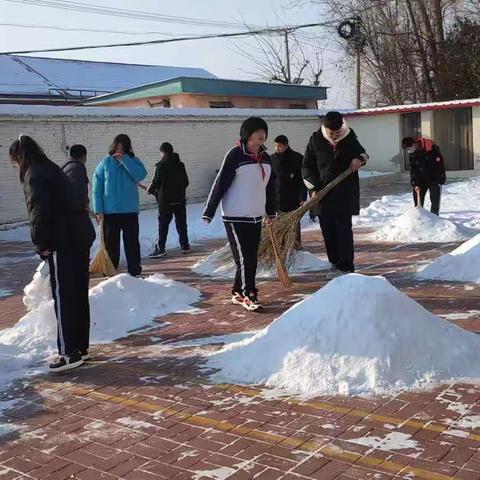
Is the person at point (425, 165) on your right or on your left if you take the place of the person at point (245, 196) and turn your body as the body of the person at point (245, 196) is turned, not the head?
on your left

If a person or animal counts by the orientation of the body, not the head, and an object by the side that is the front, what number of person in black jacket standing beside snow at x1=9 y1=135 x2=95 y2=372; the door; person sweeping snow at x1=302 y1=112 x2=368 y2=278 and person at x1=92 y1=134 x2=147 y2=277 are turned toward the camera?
3

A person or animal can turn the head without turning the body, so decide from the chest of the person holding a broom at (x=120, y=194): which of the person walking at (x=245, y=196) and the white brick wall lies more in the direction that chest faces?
the person walking

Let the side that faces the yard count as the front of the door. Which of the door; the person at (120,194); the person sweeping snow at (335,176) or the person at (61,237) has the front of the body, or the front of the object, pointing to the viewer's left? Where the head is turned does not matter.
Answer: the person at (61,237)

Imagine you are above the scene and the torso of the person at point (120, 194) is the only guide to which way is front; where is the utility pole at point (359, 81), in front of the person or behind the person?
behind

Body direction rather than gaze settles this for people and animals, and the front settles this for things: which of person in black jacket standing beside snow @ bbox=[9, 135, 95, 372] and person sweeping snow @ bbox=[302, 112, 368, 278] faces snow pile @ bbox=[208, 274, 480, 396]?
person sweeping snow @ bbox=[302, 112, 368, 278]

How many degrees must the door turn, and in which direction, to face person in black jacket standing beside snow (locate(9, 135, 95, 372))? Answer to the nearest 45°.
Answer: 0° — it already faces them

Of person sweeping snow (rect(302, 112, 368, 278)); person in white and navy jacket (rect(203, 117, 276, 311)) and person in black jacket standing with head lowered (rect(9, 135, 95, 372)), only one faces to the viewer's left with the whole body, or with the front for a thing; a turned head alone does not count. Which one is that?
person in black jacket standing with head lowered (rect(9, 135, 95, 372))

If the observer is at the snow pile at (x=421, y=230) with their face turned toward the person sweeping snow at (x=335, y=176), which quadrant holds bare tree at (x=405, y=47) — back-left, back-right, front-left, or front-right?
back-right
